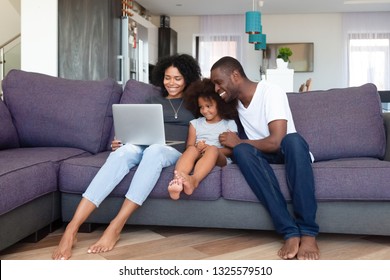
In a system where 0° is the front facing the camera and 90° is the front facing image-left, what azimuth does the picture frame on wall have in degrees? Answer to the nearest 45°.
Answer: approximately 0°

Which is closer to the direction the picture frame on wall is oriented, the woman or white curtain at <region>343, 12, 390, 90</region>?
the woman

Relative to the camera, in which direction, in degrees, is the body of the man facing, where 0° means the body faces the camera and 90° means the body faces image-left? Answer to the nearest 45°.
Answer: approximately 45°

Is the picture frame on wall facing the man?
yes

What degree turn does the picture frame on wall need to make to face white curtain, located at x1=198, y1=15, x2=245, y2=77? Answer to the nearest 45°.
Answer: approximately 90° to its right

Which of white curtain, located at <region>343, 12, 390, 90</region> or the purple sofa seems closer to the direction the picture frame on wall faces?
the purple sofa

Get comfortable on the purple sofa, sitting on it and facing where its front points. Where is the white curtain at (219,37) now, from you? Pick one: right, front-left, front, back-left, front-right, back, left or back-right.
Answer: back

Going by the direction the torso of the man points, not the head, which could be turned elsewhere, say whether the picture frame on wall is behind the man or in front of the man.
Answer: behind
